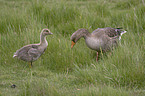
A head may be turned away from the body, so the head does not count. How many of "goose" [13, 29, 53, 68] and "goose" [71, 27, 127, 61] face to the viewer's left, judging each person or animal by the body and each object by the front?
1

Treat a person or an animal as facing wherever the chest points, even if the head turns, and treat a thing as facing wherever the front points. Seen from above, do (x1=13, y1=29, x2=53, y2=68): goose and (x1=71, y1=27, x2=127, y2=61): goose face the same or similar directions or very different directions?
very different directions

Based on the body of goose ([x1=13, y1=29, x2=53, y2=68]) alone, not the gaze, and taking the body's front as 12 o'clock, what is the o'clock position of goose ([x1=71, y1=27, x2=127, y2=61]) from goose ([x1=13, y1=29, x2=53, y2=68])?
goose ([x1=71, y1=27, x2=127, y2=61]) is roughly at 12 o'clock from goose ([x1=13, y1=29, x2=53, y2=68]).

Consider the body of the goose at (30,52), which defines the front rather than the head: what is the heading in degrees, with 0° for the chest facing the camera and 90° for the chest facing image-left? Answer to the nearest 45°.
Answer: approximately 270°

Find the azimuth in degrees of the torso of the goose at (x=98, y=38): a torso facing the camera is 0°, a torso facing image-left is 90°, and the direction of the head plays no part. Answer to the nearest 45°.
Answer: approximately 90°

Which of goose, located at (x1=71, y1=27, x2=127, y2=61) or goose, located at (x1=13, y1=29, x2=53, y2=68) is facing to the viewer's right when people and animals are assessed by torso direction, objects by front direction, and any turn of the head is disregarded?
goose, located at (x1=13, y1=29, x2=53, y2=68)

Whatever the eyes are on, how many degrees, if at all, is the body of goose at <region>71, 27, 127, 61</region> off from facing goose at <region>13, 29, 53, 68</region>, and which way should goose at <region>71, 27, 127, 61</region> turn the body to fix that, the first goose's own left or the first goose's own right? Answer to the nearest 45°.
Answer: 0° — it already faces it
